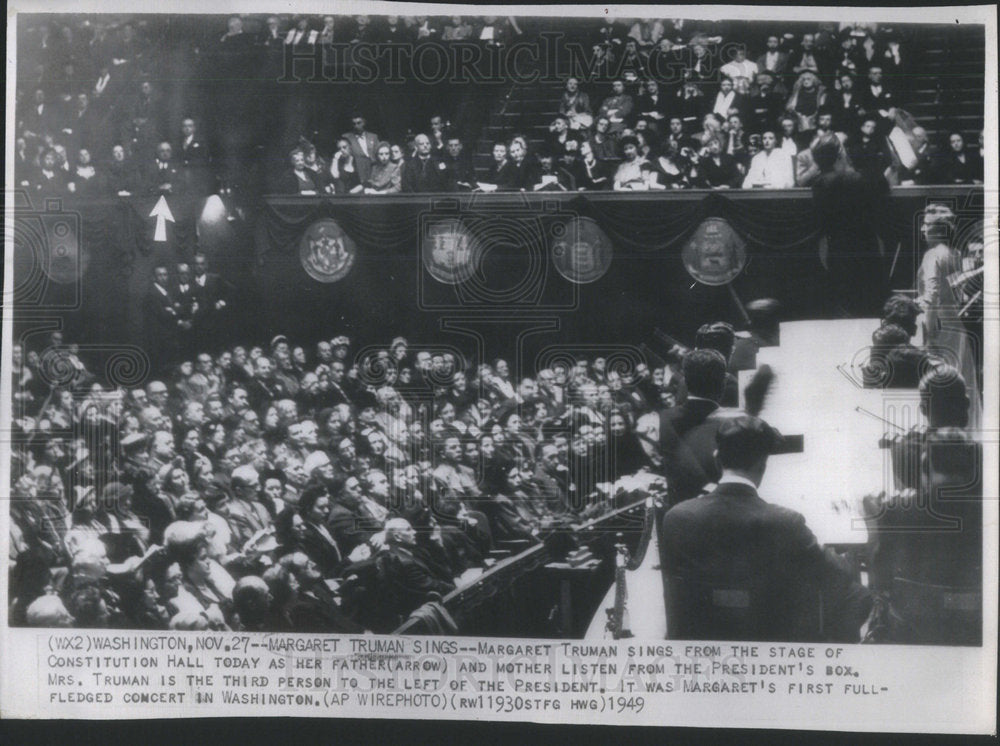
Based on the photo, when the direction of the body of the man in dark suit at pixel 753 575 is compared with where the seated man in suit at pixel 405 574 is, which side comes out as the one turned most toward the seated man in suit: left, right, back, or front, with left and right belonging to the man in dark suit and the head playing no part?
left

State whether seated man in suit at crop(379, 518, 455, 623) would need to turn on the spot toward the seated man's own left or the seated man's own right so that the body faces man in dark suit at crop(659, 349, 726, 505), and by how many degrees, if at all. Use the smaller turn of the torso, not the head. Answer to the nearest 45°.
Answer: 0° — they already face them

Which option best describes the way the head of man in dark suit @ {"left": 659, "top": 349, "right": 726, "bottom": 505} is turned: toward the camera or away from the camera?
away from the camera

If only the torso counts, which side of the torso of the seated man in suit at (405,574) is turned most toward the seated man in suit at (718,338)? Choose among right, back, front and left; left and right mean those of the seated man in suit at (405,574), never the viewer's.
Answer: front

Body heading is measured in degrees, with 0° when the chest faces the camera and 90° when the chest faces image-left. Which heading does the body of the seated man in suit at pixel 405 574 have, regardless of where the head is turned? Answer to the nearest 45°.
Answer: approximately 270°

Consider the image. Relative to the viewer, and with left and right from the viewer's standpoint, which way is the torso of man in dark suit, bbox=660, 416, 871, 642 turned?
facing away from the viewer
